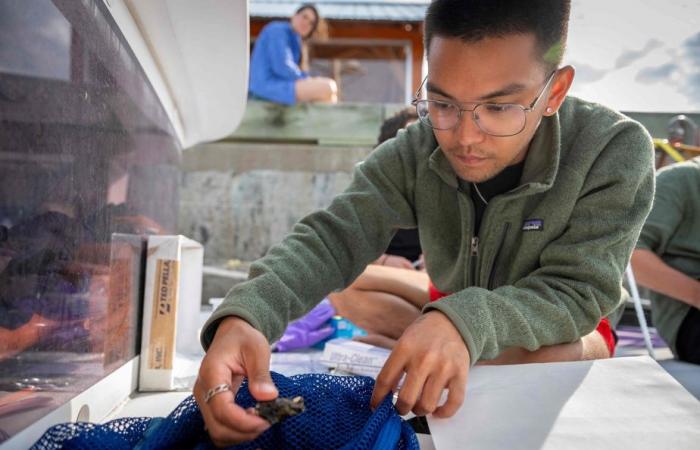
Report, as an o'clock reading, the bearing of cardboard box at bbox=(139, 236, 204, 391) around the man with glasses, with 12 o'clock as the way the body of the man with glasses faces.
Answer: The cardboard box is roughly at 2 o'clock from the man with glasses.

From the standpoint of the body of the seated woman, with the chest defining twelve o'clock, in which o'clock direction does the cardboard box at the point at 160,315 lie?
The cardboard box is roughly at 3 o'clock from the seated woman.

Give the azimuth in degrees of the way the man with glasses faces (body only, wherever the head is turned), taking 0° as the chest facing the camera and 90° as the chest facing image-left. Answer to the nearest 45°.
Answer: approximately 45°

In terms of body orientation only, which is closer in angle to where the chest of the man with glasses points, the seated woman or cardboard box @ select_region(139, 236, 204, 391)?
the cardboard box

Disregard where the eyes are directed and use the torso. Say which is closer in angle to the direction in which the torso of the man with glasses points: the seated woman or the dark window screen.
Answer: the dark window screen

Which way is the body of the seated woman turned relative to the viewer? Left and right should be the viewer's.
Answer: facing to the right of the viewer

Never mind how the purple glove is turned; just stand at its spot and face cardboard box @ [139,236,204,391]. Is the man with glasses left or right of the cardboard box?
left
